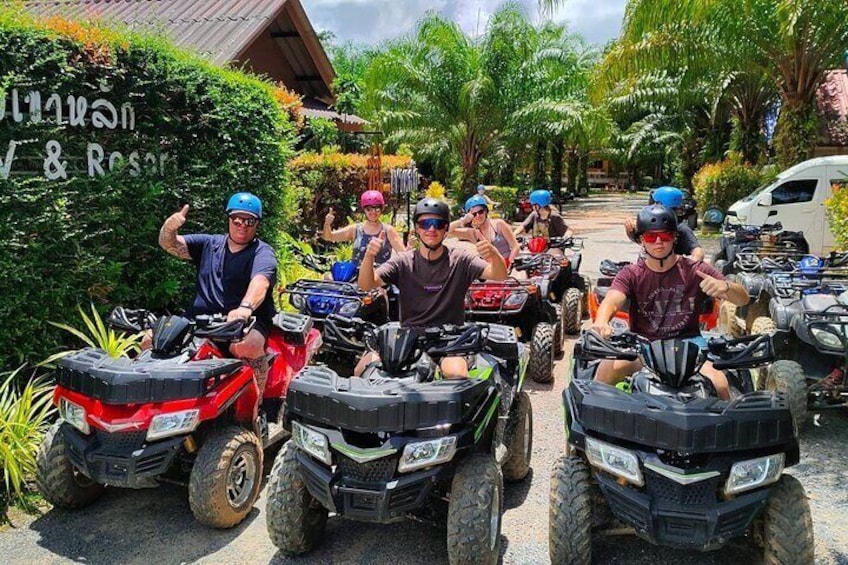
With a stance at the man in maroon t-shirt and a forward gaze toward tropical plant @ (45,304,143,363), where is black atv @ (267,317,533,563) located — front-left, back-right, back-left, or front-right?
front-left

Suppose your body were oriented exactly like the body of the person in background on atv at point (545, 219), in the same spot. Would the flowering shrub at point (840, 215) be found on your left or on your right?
on your left

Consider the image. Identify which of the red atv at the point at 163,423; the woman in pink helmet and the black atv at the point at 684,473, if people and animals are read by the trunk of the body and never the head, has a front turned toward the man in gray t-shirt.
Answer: the woman in pink helmet

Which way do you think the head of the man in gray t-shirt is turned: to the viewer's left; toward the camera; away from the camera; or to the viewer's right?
toward the camera

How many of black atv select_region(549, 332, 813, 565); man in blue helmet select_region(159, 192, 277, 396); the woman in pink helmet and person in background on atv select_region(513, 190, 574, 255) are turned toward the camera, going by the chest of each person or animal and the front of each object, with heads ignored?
4

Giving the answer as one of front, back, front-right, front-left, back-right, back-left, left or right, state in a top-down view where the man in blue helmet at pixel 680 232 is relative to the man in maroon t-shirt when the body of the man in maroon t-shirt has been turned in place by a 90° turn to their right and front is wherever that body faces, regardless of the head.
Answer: right

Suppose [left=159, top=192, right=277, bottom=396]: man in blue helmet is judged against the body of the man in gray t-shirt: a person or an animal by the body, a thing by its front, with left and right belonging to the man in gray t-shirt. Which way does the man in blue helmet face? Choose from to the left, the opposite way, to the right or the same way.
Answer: the same way

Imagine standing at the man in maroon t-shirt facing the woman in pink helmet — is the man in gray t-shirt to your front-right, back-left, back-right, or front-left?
front-left

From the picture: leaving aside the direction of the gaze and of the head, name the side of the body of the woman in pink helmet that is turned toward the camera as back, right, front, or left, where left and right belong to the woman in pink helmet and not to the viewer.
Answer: front

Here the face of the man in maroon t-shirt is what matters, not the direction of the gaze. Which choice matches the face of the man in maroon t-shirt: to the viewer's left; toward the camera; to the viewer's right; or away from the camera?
toward the camera

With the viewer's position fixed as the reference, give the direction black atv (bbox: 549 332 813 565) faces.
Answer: facing the viewer

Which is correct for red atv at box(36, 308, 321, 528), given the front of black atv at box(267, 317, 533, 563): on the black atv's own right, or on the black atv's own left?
on the black atv's own right

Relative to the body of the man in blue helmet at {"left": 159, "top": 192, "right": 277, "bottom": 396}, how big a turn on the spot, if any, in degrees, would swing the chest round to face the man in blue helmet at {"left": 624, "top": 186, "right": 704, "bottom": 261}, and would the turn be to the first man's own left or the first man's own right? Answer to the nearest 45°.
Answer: approximately 90° to the first man's own left

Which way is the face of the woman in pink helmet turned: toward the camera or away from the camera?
toward the camera

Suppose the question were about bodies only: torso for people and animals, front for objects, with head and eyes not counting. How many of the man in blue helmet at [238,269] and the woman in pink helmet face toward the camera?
2

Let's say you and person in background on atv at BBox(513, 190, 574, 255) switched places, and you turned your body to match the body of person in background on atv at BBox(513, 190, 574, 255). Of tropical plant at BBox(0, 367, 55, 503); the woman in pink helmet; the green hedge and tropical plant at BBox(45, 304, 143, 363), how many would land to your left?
0

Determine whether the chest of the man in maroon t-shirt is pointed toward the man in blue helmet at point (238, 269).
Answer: no

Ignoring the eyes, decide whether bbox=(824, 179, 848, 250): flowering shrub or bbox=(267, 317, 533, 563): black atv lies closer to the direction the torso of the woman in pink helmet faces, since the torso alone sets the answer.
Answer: the black atv

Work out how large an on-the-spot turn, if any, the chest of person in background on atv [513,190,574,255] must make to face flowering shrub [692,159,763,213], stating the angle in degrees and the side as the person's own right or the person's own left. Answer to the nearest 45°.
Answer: approximately 135° to the person's own left
